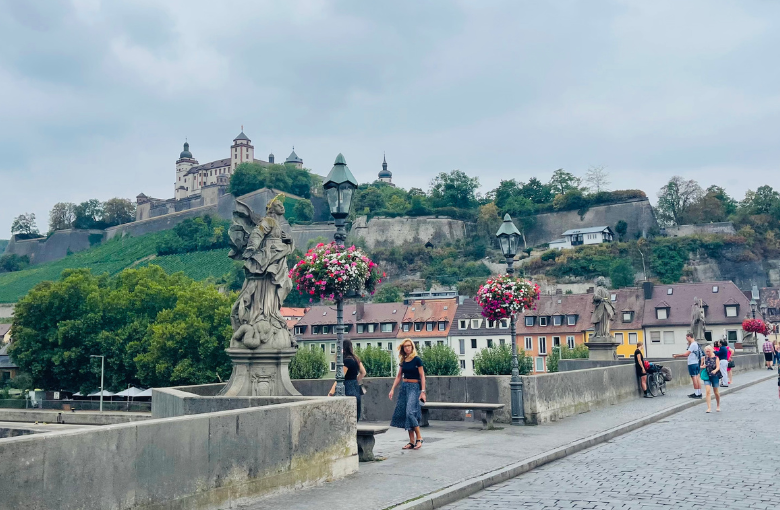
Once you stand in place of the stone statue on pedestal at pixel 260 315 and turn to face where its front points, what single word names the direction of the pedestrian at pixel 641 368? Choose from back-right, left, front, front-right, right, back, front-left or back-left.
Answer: left

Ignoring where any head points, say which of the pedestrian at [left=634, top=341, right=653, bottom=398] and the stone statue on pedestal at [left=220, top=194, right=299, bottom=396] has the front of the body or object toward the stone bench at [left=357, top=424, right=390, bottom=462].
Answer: the stone statue on pedestal

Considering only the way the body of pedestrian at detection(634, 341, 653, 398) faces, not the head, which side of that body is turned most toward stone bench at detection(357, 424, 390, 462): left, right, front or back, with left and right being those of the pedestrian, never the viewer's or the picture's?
right

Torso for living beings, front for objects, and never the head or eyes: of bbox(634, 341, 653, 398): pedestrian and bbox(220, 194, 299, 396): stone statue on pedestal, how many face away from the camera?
0

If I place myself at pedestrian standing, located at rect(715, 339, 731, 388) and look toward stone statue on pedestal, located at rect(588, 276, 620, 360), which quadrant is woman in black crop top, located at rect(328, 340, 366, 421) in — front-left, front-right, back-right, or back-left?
front-left

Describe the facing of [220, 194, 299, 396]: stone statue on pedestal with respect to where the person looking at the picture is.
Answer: facing the viewer and to the right of the viewer

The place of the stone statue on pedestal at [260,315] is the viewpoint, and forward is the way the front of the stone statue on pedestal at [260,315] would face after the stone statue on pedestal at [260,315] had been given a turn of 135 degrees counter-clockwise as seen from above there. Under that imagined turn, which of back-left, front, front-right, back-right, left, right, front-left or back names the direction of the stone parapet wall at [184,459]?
back
